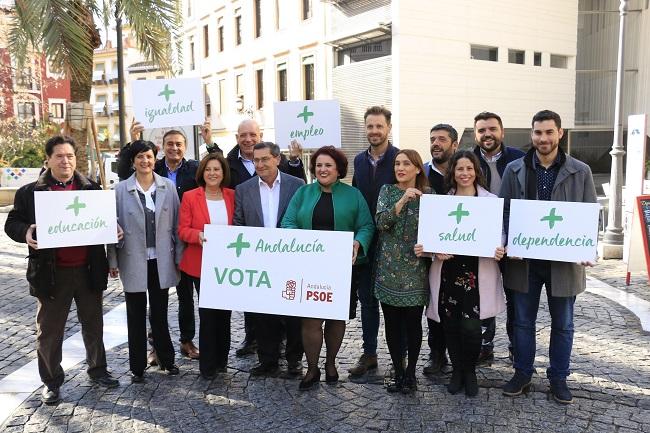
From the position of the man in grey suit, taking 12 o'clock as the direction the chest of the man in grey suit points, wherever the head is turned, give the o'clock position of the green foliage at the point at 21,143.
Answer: The green foliage is roughly at 5 o'clock from the man in grey suit.

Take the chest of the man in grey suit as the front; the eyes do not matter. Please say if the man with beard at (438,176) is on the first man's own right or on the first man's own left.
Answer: on the first man's own left

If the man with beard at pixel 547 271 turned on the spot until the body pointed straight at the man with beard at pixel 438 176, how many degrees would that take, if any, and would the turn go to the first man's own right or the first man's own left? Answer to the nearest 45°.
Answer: approximately 135° to the first man's own right

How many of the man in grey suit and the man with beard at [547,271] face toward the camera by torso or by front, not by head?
2

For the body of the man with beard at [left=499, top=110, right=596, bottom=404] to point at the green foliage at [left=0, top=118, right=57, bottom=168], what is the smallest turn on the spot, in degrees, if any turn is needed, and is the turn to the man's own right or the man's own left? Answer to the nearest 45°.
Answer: approximately 135° to the man's own right

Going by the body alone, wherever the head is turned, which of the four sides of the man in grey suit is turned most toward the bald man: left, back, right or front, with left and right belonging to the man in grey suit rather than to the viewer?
back

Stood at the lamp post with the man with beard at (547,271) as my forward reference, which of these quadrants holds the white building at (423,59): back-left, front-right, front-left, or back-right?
back-right

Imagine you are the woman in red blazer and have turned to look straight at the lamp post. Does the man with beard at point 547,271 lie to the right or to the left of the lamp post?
right
